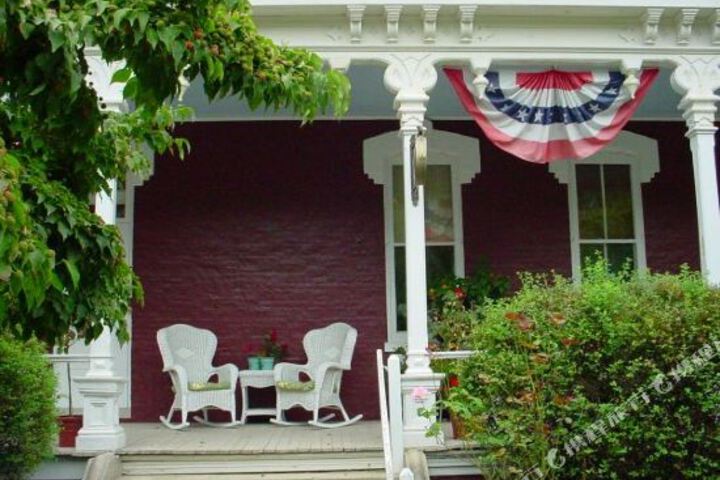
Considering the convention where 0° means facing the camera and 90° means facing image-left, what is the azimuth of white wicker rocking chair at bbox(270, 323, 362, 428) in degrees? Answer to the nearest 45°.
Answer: approximately 45°

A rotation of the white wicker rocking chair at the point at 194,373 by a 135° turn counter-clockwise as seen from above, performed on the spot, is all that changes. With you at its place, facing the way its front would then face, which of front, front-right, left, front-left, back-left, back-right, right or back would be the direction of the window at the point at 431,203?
right

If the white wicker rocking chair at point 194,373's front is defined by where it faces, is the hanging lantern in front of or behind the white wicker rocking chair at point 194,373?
in front

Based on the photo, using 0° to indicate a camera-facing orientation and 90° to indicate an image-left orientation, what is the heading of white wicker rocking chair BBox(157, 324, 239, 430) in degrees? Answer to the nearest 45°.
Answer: approximately 315°

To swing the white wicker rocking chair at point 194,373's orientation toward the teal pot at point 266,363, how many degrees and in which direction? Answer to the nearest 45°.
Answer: approximately 45° to its left

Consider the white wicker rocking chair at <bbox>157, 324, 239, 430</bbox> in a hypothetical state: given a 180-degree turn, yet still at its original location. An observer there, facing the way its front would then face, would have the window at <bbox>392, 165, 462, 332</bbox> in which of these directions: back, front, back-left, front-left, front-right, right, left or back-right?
back-right

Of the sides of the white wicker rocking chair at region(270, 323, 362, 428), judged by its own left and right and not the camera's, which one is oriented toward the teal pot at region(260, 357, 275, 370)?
right

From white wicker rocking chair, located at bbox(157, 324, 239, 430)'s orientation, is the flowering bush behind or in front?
in front

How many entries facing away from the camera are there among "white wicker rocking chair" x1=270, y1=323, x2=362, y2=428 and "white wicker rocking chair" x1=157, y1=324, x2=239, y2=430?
0

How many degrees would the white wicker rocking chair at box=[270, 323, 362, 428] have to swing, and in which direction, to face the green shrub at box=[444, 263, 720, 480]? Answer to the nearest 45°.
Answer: approximately 90° to its left
